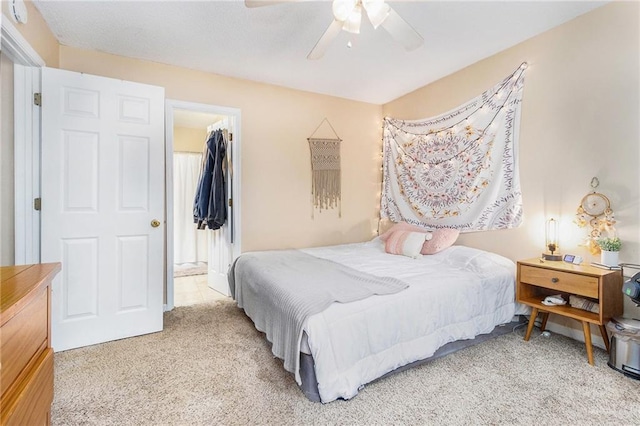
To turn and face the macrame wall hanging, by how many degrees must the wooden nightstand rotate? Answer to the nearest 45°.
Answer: approximately 45° to its right

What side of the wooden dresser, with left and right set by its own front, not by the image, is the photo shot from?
right

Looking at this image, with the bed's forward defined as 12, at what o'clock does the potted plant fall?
The potted plant is roughly at 7 o'clock from the bed.

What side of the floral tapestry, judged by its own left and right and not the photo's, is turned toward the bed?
front

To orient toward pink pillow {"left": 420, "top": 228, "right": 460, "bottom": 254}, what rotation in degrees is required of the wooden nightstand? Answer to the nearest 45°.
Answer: approximately 45° to its right

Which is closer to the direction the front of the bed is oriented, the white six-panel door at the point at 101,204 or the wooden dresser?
the wooden dresser

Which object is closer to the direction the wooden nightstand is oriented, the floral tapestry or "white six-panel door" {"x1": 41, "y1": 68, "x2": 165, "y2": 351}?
the white six-panel door

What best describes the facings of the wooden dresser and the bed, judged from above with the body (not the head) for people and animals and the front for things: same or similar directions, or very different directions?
very different directions

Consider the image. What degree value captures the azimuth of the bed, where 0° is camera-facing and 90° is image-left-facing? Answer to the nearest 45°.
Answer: approximately 45°

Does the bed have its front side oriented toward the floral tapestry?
no

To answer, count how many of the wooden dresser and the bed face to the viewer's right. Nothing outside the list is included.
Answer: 1

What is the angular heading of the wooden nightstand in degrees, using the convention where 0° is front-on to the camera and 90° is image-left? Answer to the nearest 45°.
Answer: approximately 45°

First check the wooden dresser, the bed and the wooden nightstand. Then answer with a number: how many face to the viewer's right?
1

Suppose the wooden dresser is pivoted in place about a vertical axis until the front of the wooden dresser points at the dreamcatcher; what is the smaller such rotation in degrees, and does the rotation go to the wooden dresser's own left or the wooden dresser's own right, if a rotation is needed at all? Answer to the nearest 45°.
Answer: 0° — it already faces it

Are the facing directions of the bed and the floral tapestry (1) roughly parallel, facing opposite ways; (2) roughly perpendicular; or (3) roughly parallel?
roughly parallel

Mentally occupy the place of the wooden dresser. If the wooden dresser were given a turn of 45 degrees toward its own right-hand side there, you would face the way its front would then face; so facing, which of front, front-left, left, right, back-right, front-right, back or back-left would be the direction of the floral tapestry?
front-left

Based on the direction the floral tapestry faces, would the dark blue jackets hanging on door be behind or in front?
in front
